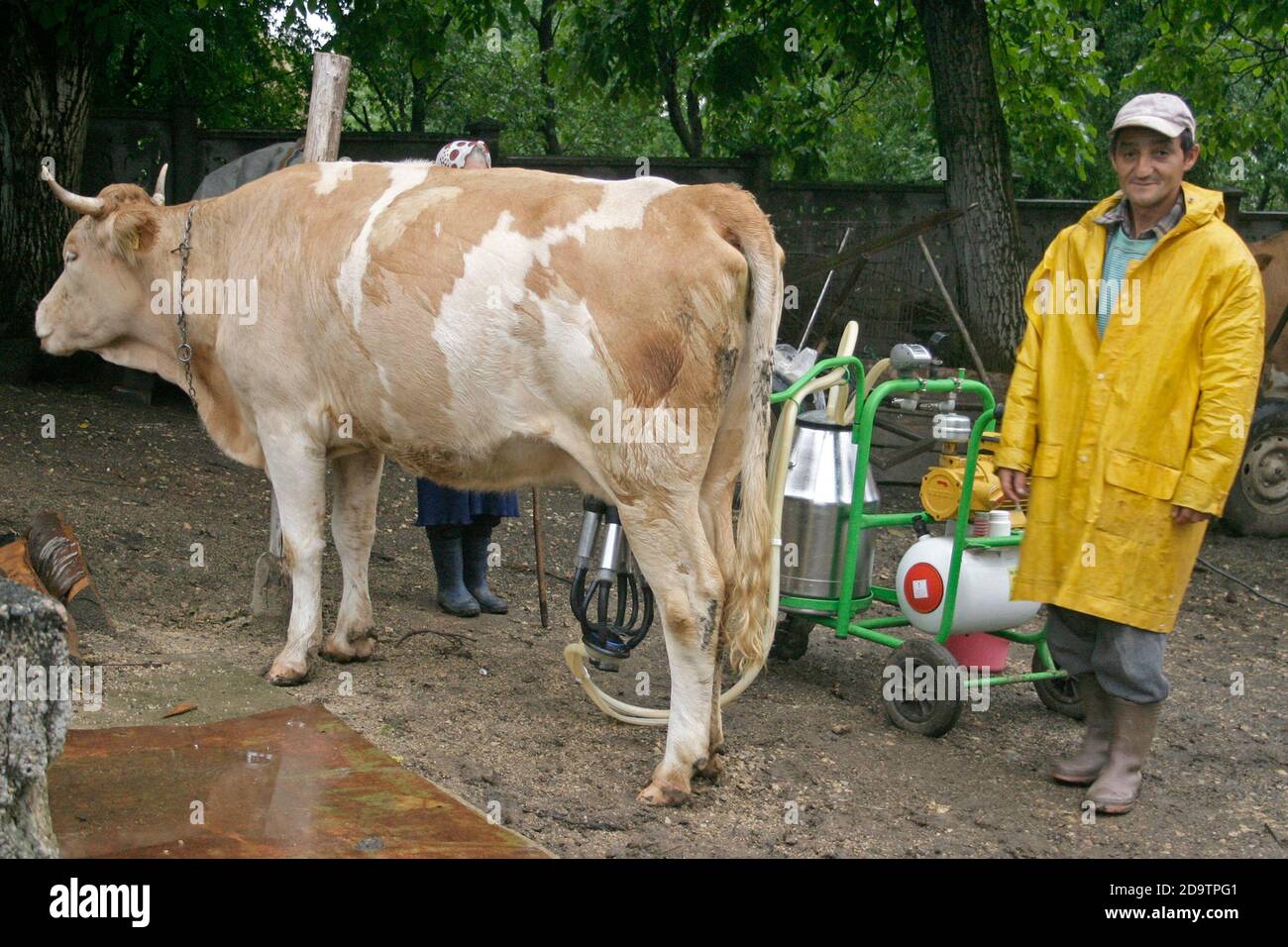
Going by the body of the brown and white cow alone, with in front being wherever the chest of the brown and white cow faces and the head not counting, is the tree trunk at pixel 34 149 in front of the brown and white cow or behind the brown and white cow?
in front

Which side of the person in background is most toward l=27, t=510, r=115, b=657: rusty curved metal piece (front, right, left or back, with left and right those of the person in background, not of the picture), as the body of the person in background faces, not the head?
right

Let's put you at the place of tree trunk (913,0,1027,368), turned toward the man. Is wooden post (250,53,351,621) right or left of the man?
right

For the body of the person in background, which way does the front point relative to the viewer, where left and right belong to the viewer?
facing the viewer and to the right of the viewer

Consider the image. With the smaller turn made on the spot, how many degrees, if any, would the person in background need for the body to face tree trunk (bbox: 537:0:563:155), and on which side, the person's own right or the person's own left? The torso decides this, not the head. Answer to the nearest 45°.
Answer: approximately 135° to the person's own left

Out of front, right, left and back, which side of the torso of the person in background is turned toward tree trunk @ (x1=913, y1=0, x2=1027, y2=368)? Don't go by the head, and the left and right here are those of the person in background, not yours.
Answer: left

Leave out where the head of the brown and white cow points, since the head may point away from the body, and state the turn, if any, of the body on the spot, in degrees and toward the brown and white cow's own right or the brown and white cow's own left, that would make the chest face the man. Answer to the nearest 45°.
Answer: approximately 135° to the brown and white cow's own right

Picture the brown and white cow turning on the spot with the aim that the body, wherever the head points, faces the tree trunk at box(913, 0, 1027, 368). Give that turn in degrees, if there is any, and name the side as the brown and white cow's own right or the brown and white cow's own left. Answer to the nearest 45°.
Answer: approximately 90° to the brown and white cow's own right

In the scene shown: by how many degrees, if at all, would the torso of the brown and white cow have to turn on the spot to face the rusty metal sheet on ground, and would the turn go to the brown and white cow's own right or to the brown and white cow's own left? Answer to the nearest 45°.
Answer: approximately 90° to the brown and white cow's own left

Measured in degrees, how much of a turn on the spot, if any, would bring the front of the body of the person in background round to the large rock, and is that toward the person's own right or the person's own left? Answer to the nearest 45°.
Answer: approximately 45° to the person's own right

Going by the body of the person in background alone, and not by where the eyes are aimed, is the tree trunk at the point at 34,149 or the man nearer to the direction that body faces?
the man
